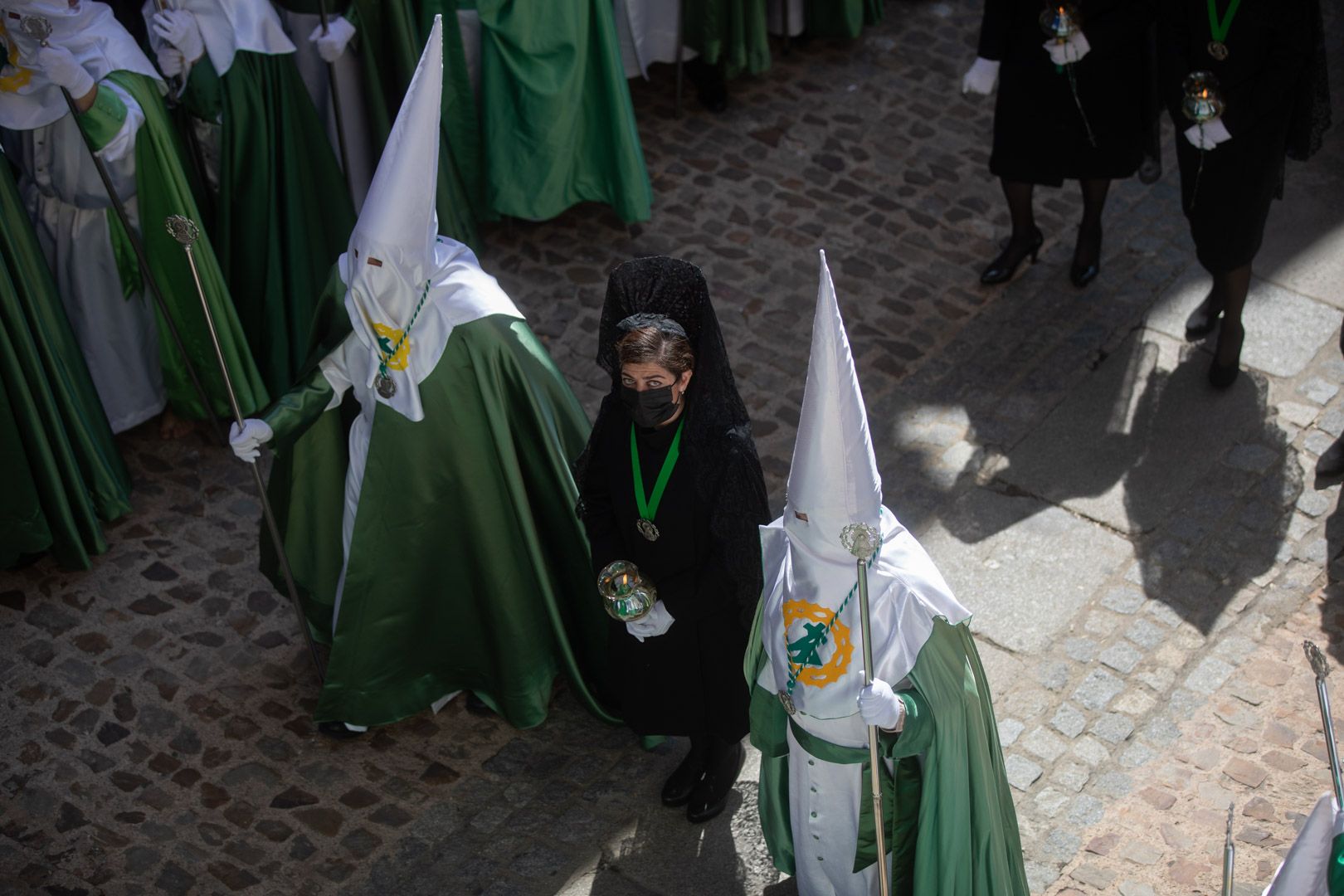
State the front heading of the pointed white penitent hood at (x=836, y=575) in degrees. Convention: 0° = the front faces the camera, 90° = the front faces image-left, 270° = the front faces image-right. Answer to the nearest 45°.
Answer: approximately 45°

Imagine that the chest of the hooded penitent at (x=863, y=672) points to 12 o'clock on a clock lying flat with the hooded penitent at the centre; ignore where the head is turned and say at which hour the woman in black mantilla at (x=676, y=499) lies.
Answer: The woman in black mantilla is roughly at 3 o'clock from the hooded penitent.

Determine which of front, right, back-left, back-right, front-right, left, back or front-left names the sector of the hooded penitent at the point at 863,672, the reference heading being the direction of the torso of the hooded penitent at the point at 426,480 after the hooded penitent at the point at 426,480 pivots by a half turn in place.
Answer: right

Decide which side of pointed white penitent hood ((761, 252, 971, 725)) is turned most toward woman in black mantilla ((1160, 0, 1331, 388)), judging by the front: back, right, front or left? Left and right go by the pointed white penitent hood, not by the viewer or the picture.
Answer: back

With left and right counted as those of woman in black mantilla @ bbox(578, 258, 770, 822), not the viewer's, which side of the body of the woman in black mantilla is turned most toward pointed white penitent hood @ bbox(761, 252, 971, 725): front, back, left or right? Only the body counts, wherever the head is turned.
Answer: left

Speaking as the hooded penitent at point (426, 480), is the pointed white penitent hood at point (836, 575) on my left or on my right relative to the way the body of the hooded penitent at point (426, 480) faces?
on my left

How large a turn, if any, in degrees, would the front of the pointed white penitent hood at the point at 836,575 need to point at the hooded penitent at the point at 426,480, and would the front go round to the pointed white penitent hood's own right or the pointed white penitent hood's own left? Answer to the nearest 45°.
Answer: approximately 90° to the pointed white penitent hood's own right

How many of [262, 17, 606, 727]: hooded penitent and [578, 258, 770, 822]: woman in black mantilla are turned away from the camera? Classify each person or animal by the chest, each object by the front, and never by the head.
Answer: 0

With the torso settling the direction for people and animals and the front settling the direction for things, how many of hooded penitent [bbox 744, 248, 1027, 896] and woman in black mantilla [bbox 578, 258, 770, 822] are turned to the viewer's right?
0

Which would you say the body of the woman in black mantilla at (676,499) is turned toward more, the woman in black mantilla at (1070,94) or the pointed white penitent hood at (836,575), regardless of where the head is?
the pointed white penitent hood

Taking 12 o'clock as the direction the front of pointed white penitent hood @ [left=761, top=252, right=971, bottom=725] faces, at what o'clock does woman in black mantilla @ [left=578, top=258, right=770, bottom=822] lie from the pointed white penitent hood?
The woman in black mantilla is roughly at 3 o'clock from the pointed white penitent hood.

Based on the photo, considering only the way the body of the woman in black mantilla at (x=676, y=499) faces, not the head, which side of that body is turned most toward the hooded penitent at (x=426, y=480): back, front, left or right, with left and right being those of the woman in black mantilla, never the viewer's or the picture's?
right
